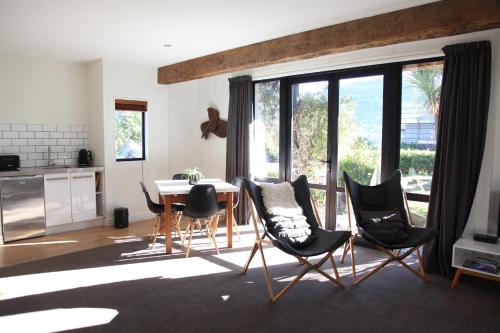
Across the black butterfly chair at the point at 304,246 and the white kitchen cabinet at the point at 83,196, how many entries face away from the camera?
0

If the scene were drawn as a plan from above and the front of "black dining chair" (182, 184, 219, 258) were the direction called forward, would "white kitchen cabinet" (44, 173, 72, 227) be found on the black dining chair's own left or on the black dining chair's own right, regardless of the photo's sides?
on the black dining chair's own left

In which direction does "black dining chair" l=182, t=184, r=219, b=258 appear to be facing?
away from the camera

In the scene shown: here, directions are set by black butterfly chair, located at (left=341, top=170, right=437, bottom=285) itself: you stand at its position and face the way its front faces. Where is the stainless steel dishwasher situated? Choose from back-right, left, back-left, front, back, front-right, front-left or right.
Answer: back-right

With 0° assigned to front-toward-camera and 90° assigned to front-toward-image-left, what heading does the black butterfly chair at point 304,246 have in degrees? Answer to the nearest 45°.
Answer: approximately 315°

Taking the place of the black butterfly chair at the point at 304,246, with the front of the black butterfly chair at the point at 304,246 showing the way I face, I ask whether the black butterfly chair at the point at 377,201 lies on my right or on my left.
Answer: on my left

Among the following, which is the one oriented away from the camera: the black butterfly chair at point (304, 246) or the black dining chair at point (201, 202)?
the black dining chair

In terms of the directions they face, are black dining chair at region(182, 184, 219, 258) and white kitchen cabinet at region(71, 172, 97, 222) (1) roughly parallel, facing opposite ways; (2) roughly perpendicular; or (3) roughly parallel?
roughly parallel, facing opposite ways

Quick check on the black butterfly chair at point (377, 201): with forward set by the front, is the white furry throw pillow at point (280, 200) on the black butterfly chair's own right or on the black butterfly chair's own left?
on the black butterfly chair's own right

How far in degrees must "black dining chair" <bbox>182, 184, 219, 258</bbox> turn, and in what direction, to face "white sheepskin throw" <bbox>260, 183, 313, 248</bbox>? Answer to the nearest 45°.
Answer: approximately 135° to its right

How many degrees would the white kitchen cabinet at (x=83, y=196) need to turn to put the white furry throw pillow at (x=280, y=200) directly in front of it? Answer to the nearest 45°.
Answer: approximately 45° to its left

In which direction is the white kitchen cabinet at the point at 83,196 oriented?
toward the camera

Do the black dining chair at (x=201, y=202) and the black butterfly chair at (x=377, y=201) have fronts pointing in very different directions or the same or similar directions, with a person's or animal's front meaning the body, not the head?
very different directions

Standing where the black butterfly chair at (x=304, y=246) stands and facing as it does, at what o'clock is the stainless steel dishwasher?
The stainless steel dishwasher is roughly at 5 o'clock from the black butterfly chair.

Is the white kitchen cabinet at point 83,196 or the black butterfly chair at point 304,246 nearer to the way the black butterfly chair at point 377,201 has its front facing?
the black butterfly chair

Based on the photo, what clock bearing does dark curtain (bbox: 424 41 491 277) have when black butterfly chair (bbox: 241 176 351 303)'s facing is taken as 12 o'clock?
The dark curtain is roughly at 10 o'clock from the black butterfly chair.
